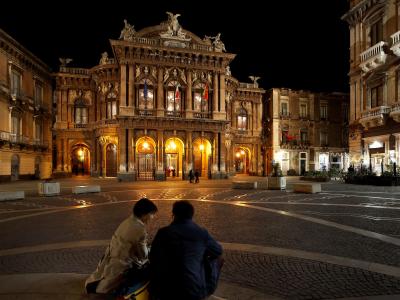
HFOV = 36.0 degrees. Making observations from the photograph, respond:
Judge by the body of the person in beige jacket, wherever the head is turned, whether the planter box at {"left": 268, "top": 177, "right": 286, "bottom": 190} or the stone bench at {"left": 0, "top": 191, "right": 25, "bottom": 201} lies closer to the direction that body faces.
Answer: the planter box

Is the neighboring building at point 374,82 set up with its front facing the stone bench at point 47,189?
yes

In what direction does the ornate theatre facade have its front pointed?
toward the camera

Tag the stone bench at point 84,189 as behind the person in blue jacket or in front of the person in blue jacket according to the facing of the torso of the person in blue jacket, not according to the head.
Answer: in front

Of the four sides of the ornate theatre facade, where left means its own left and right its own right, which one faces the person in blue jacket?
front

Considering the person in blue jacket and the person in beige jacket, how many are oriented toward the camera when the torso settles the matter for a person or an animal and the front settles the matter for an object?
0

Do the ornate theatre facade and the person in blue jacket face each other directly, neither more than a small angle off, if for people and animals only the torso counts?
yes

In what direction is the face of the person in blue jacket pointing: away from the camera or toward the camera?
away from the camera

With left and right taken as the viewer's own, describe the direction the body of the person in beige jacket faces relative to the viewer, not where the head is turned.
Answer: facing away from the viewer and to the right of the viewer

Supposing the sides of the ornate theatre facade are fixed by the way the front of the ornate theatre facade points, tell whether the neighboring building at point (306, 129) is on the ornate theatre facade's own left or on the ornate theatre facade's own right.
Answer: on the ornate theatre facade's own left

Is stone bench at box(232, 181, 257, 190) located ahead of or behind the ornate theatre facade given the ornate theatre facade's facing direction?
ahead

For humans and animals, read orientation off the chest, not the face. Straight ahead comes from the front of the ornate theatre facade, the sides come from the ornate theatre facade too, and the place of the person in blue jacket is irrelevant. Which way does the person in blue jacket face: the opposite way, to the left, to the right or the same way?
the opposite way

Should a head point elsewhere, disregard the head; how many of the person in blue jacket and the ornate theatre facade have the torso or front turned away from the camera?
1

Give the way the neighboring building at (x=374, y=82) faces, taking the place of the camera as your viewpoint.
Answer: facing the viewer and to the left of the viewer

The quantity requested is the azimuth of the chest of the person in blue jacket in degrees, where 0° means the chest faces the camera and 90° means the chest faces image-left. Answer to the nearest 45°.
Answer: approximately 180°

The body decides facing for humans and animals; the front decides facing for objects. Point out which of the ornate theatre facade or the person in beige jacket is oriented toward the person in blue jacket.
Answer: the ornate theatre facade
